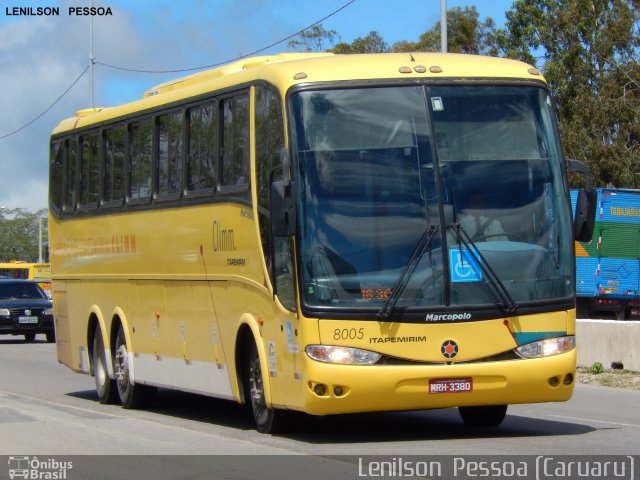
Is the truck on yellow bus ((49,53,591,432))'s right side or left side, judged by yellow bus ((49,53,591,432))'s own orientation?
on its left

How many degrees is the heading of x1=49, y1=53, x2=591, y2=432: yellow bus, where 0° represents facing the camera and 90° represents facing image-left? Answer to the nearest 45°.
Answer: approximately 315°

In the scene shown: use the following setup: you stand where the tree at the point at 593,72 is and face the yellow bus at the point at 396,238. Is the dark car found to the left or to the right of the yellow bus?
right

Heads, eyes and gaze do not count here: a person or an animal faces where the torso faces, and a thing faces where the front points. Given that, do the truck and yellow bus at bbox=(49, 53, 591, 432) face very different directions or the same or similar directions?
very different directions

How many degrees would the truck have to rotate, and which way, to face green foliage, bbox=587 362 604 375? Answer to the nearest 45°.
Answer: approximately 135° to its left

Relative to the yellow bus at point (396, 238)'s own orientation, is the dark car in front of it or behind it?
behind

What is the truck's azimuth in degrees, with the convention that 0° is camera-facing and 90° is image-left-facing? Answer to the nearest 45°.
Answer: approximately 135°

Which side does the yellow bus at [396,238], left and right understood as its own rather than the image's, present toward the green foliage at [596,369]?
left

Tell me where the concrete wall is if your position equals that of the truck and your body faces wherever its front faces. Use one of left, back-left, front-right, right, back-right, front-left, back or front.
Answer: back-left
